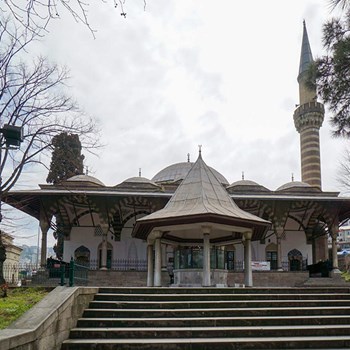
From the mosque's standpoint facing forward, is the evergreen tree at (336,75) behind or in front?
in front

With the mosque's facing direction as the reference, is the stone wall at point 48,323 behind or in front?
in front

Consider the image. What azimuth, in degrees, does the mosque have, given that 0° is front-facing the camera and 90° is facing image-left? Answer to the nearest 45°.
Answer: approximately 0°
